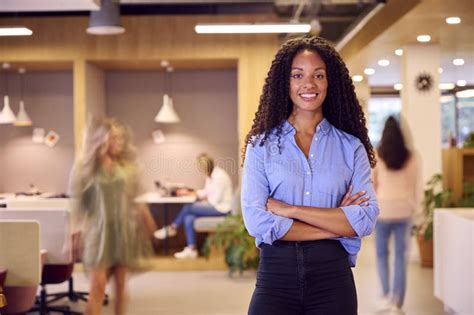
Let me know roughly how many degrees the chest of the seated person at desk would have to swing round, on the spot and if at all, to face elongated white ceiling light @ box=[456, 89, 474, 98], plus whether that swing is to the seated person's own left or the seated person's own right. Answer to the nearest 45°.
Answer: approximately 180°

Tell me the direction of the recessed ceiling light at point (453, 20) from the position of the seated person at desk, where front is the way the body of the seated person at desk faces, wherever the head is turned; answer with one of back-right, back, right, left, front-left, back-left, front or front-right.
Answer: back

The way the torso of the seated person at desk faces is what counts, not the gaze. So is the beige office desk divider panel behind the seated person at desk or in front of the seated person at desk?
in front

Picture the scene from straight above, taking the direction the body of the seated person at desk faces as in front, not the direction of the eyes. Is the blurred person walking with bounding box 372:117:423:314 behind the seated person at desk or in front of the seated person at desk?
behind

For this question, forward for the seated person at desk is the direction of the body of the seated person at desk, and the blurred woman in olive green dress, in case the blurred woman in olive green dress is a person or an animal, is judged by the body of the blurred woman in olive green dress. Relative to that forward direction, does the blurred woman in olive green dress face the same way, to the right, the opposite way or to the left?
to the left

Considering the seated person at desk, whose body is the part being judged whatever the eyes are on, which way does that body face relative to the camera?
to the viewer's left

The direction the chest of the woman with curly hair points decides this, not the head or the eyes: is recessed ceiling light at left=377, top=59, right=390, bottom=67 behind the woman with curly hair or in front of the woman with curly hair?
behind

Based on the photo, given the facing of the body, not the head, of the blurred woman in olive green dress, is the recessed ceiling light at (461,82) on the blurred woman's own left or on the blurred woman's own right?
on the blurred woman's own left

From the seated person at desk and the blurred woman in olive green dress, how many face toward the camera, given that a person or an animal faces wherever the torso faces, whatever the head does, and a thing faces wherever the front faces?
1

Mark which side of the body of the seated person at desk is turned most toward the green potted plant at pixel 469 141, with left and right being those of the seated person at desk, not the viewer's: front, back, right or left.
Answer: back

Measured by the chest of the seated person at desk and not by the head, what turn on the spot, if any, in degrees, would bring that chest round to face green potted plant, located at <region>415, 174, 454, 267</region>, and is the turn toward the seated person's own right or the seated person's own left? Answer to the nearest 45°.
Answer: approximately 135° to the seated person's own right

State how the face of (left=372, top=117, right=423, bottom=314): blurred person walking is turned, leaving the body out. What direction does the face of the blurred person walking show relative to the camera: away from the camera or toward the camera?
away from the camera

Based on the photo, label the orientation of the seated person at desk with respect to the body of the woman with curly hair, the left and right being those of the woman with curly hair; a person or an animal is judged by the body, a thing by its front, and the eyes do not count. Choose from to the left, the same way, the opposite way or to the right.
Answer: to the right

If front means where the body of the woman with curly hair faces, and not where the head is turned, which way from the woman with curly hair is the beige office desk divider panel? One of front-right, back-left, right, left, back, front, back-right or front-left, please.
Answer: back-right
